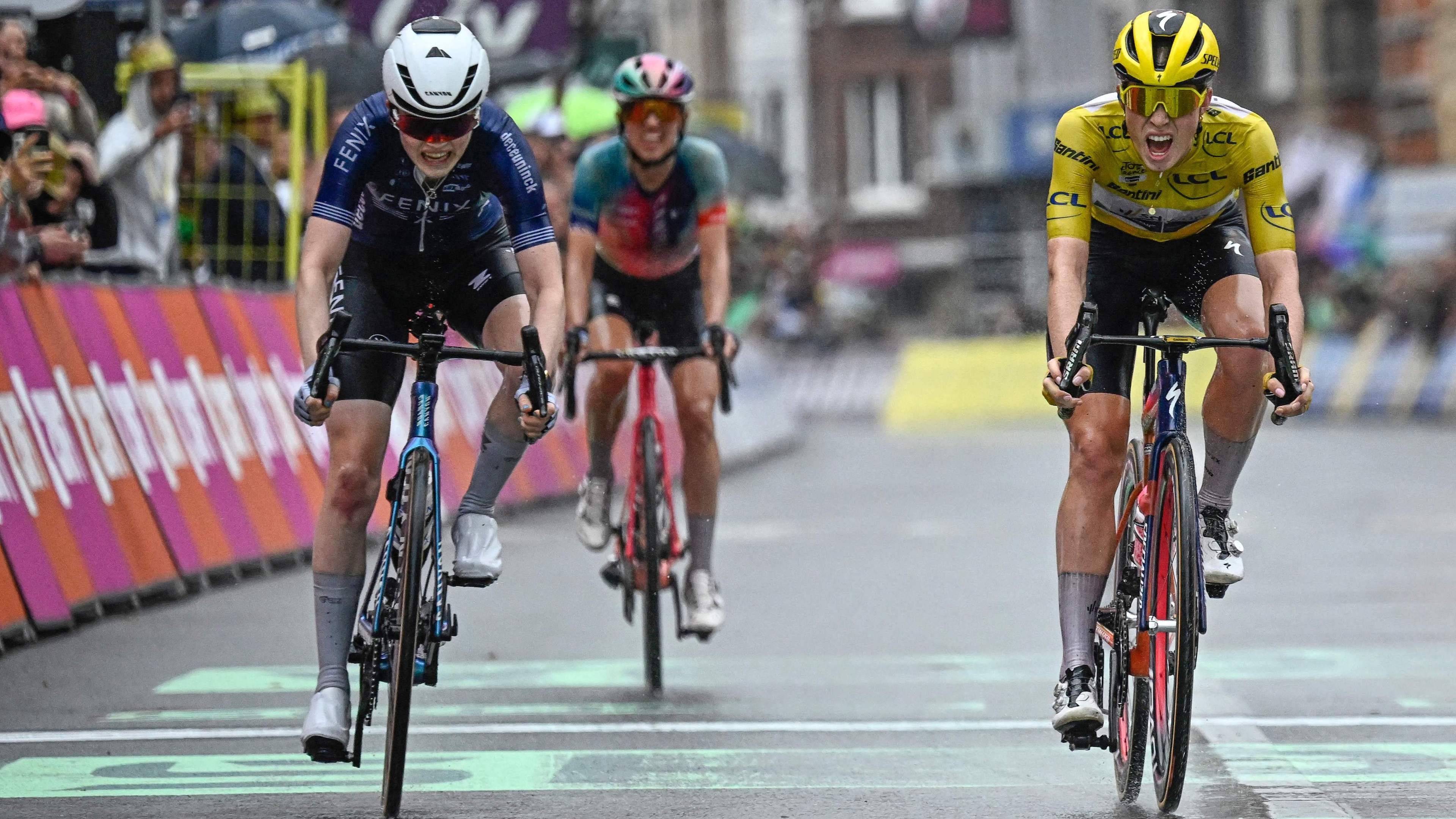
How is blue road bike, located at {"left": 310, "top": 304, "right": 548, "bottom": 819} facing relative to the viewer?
toward the camera

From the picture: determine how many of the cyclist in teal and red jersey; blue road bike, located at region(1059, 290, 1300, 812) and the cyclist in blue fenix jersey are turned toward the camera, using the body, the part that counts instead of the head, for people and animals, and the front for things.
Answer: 3

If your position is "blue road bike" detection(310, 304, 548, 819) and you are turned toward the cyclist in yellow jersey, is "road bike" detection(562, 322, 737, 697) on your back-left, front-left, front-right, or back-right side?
front-left

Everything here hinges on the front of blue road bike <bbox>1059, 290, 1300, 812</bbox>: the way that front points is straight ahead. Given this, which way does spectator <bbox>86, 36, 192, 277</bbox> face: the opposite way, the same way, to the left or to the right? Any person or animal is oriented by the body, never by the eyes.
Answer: to the left

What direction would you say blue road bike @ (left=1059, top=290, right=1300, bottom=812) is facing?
toward the camera

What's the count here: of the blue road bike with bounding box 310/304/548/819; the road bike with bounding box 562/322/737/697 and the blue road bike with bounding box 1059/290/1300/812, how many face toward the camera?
3

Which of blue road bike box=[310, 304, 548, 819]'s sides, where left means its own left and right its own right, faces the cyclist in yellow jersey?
left

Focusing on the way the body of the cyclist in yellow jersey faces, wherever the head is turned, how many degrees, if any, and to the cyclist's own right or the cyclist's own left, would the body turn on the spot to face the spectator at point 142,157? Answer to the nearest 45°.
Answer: approximately 135° to the cyclist's own right

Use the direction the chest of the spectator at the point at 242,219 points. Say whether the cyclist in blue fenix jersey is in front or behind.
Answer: in front

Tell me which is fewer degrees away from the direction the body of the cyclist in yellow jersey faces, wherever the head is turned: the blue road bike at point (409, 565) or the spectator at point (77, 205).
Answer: the blue road bike

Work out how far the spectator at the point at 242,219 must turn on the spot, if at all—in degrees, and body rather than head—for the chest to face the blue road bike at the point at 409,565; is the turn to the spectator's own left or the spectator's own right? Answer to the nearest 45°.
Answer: approximately 45° to the spectator's own right

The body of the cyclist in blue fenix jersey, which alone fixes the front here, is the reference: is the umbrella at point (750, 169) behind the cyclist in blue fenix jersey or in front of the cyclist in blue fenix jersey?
behind

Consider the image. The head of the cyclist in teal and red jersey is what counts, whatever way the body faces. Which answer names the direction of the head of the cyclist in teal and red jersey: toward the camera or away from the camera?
toward the camera

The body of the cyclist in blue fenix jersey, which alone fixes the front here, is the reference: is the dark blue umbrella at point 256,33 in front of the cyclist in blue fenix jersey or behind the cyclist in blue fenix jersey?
behind

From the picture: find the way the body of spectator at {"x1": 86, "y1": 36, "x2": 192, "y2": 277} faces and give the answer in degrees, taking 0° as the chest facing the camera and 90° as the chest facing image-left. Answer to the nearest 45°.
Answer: approximately 315°

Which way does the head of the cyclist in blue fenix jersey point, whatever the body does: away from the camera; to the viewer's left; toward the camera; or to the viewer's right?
toward the camera

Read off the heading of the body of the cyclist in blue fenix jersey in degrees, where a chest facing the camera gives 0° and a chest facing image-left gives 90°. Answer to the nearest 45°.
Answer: approximately 0°

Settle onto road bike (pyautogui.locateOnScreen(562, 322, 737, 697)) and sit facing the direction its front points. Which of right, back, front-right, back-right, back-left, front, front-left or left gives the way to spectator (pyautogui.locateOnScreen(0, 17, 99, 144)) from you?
back-right

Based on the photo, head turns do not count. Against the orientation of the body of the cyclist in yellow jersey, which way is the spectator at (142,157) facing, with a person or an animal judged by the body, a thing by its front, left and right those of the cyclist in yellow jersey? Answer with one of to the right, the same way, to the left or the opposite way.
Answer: to the left
